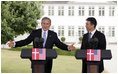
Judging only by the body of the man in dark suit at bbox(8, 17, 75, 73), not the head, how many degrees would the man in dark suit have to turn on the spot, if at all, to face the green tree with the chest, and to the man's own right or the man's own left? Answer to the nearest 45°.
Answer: approximately 180°

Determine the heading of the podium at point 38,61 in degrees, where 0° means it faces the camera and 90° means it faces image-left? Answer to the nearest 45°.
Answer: approximately 0°

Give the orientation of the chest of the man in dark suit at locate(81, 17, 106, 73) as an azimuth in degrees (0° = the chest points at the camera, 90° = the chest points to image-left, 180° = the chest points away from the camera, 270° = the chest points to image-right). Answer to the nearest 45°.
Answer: approximately 45°

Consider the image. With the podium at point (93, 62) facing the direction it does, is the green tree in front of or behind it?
behind

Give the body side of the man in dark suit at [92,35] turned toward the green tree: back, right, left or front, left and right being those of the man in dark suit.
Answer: right

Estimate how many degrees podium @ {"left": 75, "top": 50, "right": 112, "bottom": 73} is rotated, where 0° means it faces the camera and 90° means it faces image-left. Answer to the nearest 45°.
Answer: approximately 0°

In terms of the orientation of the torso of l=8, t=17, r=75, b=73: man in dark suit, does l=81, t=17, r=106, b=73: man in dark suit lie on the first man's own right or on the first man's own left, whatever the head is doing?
on the first man's own left

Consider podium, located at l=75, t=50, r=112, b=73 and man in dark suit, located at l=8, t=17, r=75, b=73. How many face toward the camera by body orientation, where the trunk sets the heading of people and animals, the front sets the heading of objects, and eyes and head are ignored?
2

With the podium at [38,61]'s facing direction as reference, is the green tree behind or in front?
behind
